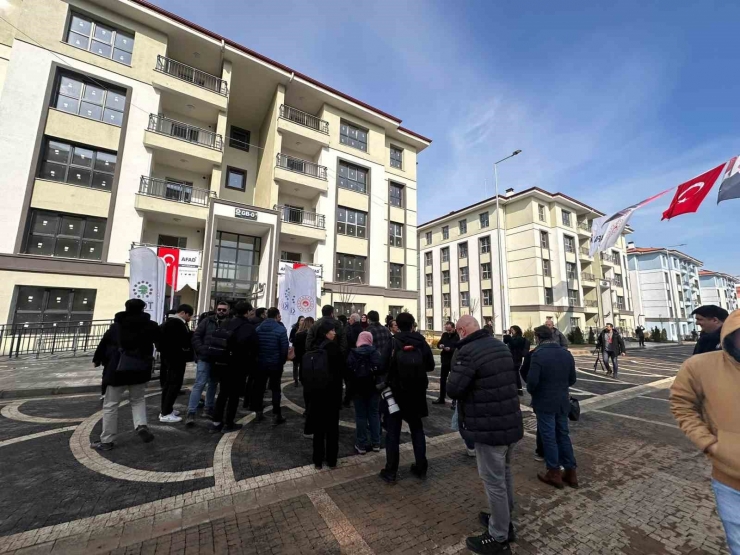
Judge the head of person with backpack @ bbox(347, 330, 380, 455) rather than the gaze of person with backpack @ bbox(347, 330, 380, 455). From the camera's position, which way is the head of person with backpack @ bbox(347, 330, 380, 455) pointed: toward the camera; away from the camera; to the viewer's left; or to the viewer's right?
away from the camera

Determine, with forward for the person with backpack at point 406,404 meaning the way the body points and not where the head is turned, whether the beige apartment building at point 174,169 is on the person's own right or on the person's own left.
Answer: on the person's own left

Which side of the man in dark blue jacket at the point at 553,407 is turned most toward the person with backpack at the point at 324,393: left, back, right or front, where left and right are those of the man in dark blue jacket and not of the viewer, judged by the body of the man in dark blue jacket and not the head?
left

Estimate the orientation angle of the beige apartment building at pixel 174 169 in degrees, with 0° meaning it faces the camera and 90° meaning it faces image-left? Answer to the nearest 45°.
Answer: approximately 315°

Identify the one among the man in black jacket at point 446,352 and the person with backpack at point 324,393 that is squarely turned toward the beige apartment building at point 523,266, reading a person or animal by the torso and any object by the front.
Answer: the person with backpack

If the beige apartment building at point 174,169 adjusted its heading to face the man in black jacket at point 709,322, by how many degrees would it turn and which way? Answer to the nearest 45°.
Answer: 0° — it already faces them

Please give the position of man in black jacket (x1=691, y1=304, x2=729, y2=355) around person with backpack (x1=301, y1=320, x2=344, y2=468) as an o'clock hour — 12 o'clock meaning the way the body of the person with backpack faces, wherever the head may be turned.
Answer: The man in black jacket is roughly at 2 o'clock from the person with backpack.

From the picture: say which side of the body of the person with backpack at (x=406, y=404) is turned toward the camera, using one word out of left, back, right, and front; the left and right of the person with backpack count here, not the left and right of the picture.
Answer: back
